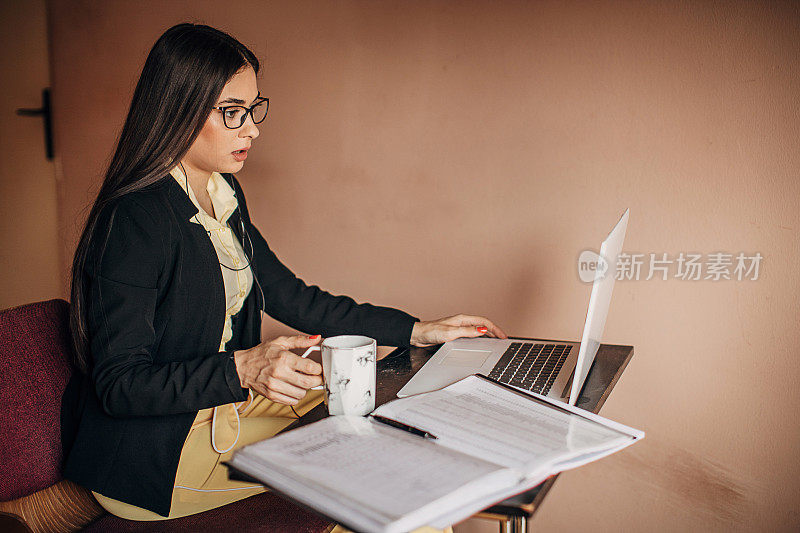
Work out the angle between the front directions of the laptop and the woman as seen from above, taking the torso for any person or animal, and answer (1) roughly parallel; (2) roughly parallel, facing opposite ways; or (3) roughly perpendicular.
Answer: roughly parallel, facing opposite ways

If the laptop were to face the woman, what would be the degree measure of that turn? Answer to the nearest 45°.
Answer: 0° — it already faces them

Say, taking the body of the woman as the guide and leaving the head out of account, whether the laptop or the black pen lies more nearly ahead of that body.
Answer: the laptop

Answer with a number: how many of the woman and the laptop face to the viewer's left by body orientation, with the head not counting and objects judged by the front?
1

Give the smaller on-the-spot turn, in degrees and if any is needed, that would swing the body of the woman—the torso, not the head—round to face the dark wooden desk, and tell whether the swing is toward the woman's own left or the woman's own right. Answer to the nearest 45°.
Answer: approximately 45° to the woman's own left

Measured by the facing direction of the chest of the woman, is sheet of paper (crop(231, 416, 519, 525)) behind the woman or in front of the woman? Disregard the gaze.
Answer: in front

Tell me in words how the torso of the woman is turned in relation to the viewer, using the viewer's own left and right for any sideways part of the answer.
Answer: facing the viewer and to the right of the viewer

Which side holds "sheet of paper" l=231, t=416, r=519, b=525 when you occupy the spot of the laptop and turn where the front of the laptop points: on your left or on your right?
on your left

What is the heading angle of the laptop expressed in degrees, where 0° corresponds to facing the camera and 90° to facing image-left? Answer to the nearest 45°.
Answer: approximately 90°

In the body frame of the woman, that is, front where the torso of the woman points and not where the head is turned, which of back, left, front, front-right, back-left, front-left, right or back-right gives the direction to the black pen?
front
